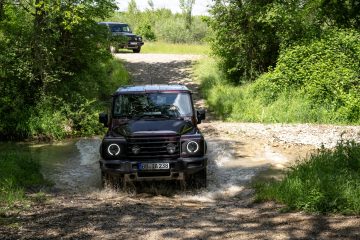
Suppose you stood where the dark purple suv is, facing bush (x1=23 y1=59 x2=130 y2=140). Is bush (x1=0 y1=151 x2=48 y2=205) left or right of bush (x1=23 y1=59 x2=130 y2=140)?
left

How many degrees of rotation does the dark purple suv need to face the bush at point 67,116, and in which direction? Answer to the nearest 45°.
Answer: approximately 180°

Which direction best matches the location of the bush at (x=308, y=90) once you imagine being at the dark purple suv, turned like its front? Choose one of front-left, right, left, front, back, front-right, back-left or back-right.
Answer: back-left

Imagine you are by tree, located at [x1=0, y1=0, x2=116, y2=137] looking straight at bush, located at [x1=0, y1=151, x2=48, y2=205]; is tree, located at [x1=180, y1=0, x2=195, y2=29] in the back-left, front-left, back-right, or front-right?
back-left

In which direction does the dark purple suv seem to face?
toward the camera

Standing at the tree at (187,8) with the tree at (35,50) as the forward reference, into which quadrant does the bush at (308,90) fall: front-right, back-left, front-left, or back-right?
front-left

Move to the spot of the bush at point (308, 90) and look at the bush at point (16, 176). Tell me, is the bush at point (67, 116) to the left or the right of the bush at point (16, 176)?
right

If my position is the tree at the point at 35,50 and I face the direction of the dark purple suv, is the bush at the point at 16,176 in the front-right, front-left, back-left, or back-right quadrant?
front-right

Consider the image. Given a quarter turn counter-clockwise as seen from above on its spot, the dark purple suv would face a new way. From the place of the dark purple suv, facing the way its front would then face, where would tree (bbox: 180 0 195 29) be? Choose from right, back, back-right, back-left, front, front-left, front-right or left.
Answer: left

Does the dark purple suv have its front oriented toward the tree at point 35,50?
no
